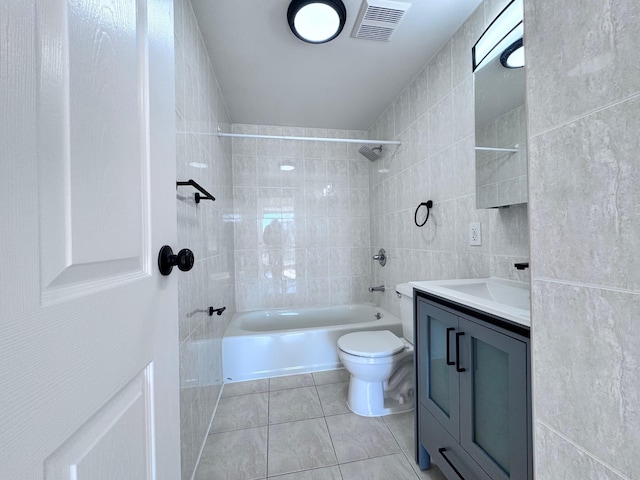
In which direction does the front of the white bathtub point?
toward the camera

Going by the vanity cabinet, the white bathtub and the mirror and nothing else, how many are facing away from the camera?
0

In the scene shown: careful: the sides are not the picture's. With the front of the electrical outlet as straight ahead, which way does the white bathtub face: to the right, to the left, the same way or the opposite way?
to the left

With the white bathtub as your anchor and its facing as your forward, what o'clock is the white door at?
The white door is roughly at 12 o'clock from the white bathtub.

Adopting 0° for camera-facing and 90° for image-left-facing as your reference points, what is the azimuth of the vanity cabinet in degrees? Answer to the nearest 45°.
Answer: approximately 45°

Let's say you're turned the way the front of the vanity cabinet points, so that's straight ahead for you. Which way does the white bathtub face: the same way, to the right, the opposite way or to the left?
to the left

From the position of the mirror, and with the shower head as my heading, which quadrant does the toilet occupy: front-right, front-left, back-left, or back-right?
front-left

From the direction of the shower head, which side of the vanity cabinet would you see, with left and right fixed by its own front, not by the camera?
right

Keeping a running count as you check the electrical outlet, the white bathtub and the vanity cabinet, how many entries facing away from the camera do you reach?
0

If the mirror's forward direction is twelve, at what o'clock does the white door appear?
The white door is roughly at 11 o'clock from the mirror.

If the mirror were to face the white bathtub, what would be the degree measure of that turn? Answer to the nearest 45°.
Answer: approximately 45° to its right
